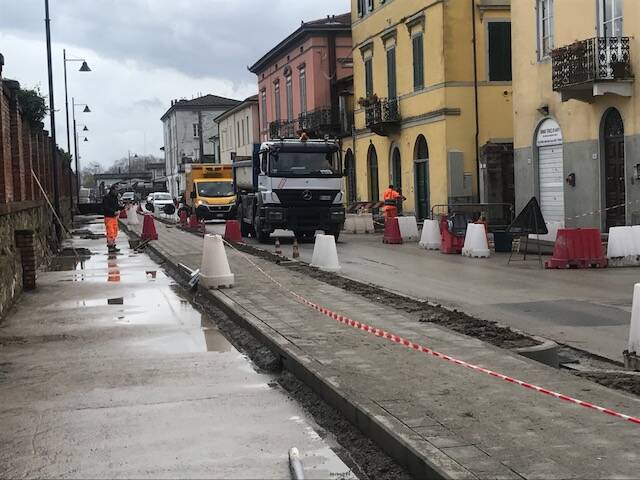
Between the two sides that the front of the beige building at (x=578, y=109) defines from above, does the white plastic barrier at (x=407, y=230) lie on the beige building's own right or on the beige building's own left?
on the beige building's own right

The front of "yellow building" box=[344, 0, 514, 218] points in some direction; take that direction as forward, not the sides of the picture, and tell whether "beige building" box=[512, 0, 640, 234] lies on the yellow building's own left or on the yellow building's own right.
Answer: on the yellow building's own left

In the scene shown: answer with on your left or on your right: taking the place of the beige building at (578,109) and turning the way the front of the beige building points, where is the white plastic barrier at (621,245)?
on your left

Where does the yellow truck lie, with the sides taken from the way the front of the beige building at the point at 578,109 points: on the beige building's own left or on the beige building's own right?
on the beige building's own right

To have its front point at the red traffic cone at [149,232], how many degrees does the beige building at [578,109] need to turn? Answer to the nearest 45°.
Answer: approximately 45° to its right
